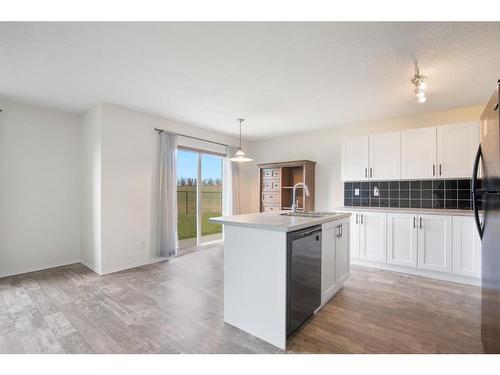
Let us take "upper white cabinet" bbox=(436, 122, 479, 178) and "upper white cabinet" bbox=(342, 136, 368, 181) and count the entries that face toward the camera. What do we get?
2

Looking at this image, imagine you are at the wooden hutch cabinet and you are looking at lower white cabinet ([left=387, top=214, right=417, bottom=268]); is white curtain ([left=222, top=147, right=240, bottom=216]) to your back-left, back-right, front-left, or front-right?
back-right

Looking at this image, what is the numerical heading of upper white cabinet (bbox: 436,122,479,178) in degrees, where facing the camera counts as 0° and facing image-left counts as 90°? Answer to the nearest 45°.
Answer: approximately 0°

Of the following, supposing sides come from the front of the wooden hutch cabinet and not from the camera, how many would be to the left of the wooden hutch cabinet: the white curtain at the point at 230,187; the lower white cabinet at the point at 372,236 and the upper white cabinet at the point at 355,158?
2

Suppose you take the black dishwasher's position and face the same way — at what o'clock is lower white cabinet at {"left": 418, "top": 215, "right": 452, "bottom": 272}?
The lower white cabinet is roughly at 9 o'clock from the black dishwasher.

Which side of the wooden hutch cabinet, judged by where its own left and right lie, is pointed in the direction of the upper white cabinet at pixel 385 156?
left

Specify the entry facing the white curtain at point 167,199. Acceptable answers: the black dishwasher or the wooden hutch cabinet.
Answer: the wooden hutch cabinet

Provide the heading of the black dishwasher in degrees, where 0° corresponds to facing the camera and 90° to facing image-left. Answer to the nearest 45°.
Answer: approximately 315°

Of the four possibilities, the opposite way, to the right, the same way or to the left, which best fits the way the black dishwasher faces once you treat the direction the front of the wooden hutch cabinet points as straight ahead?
to the left

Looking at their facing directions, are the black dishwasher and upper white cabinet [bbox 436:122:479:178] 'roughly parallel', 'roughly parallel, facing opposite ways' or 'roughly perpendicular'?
roughly perpendicular
